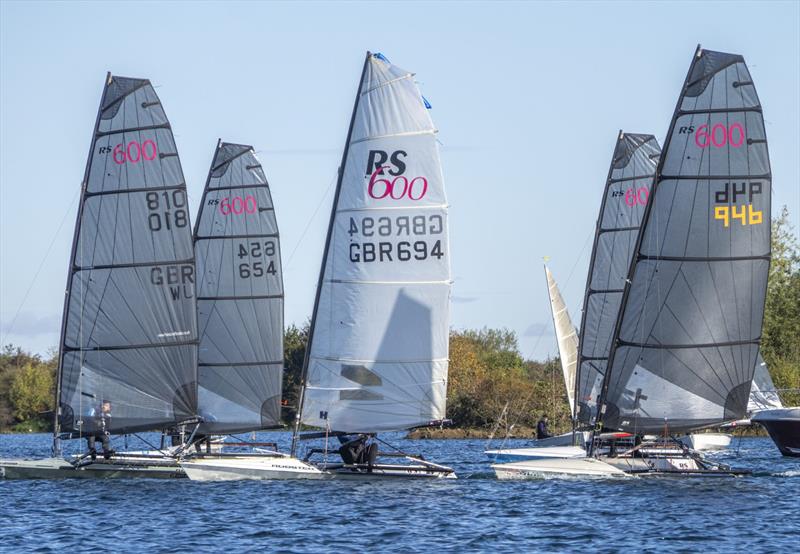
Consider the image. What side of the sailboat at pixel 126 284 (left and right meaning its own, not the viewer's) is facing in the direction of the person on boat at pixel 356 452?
back

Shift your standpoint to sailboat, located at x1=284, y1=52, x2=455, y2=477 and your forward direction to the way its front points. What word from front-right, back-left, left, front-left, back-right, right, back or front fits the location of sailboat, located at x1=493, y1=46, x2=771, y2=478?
back

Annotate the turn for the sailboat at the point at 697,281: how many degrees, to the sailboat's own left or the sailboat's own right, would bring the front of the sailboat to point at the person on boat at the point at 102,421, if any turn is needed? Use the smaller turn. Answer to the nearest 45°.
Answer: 0° — it already faces them

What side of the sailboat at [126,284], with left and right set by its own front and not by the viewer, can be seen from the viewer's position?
left

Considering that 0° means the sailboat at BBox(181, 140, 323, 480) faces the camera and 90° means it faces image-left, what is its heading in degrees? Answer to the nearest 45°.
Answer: approximately 90°

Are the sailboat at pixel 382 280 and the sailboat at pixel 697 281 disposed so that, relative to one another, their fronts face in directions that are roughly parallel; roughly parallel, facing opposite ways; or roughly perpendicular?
roughly parallel

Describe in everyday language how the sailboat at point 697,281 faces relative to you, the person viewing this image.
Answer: facing to the left of the viewer

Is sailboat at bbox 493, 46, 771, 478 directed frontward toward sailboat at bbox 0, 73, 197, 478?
yes

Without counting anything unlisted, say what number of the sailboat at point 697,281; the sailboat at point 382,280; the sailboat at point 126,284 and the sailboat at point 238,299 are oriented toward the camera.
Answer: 0

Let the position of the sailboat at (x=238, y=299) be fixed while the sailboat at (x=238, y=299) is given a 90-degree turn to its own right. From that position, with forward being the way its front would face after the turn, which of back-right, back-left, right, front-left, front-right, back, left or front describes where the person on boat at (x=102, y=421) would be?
back-left

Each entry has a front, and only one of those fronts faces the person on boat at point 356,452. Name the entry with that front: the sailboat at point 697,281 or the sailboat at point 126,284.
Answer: the sailboat at point 697,281

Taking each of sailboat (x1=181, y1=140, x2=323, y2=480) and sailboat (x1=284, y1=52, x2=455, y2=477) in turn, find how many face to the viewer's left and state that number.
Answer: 2

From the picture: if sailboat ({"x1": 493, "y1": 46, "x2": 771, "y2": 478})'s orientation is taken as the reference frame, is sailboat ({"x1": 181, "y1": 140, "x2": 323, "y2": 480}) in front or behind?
in front

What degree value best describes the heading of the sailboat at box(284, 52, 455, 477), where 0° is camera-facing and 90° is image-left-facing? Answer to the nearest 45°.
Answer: approximately 90°

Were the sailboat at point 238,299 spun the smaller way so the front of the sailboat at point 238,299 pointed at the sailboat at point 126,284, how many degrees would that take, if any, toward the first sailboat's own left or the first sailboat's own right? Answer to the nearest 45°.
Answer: approximately 45° to the first sailboat's own left

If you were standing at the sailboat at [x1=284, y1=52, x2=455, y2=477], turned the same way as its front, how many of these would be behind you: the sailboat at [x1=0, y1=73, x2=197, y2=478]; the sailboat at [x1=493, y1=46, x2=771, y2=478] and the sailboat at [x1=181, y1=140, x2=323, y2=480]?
1
